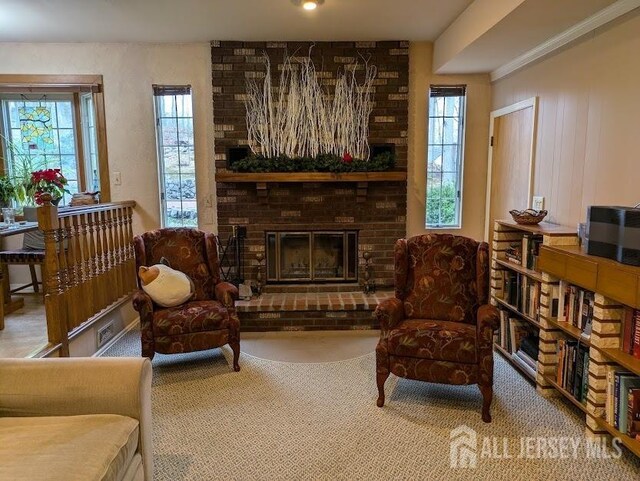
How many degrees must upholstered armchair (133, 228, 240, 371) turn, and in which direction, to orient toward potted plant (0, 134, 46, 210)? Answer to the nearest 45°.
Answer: approximately 135° to its right

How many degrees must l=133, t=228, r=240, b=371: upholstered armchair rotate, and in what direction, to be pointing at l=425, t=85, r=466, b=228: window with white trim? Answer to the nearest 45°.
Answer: approximately 90° to its left

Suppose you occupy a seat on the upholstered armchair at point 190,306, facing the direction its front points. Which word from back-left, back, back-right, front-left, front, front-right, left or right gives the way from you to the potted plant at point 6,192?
back-right

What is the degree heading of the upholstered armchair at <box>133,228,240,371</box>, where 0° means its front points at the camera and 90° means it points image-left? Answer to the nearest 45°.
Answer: approximately 0°

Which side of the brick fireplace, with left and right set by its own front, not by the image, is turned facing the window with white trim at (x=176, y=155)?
right

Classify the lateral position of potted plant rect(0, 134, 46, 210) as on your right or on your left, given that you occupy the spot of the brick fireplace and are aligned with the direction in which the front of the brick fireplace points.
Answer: on your right

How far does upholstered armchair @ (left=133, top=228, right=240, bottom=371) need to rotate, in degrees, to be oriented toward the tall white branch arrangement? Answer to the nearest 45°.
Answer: approximately 135° to its left

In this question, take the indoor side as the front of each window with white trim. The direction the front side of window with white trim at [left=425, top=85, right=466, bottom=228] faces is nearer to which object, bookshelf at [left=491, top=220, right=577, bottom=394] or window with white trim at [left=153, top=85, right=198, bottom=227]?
the bookshelf

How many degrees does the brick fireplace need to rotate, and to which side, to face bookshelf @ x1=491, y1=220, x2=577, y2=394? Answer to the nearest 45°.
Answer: approximately 45° to its left

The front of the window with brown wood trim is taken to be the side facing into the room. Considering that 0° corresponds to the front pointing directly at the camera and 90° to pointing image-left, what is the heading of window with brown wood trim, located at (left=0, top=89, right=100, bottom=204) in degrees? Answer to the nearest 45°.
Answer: approximately 0°

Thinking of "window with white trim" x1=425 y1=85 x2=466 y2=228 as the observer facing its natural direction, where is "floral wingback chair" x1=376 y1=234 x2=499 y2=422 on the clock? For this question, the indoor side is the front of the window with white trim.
The floral wingback chair is roughly at 12 o'clock from the window with white trim.
